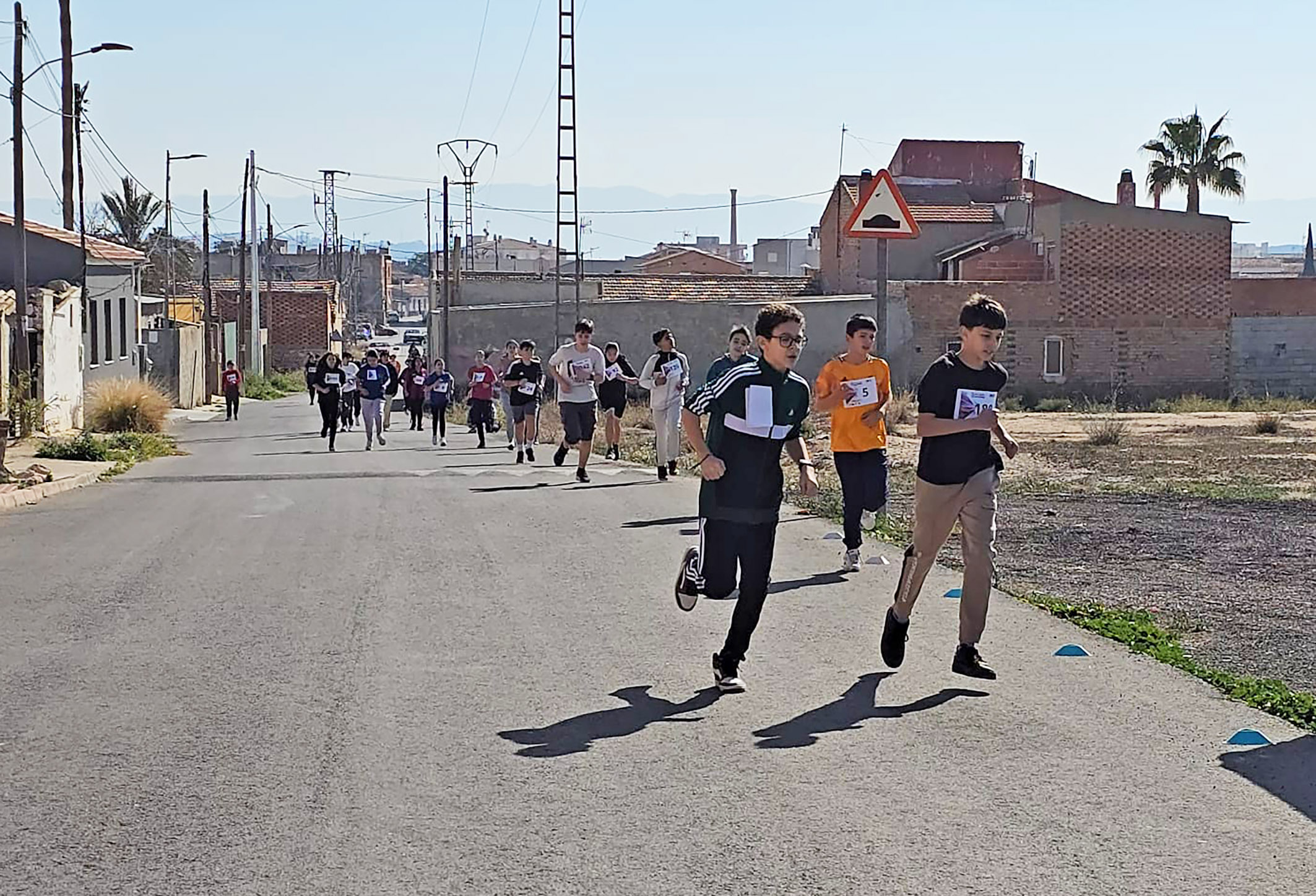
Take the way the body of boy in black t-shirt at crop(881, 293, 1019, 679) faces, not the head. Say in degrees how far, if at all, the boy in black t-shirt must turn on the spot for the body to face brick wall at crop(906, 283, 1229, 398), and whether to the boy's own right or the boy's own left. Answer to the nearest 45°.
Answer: approximately 135° to the boy's own left

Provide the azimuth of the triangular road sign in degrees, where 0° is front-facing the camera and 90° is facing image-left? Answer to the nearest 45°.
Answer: approximately 0°

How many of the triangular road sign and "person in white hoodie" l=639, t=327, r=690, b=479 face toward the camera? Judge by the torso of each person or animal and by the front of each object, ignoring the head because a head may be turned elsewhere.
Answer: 2

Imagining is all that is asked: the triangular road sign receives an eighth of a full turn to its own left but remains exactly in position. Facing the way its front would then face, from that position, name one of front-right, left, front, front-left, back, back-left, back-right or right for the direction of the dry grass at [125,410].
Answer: back

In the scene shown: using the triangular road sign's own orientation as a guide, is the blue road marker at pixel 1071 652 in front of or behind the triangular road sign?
in front

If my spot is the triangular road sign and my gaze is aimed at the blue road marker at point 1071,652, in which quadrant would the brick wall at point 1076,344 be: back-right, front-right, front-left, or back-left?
back-left

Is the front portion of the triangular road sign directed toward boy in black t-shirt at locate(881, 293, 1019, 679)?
yes

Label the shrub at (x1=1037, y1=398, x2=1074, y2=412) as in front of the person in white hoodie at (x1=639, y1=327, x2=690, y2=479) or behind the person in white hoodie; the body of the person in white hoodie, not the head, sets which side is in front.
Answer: behind

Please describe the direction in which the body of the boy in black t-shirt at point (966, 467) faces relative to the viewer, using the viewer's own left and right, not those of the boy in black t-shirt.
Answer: facing the viewer and to the right of the viewer

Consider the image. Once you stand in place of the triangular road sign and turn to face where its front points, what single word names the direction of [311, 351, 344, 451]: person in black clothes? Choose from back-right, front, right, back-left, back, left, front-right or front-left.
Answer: back-right

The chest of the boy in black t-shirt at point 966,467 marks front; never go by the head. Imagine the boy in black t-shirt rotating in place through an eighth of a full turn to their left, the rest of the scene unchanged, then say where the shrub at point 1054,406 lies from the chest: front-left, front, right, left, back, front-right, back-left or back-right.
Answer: left
